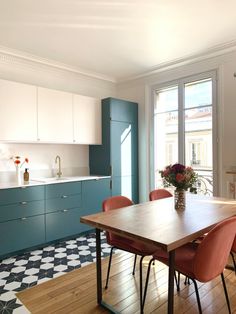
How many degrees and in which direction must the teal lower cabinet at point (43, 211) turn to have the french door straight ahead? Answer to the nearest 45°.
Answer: approximately 45° to its left

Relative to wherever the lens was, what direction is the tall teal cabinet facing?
facing the viewer and to the right of the viewer

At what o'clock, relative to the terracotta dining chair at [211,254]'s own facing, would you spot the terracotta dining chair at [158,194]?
the terracotta dining chair at [158,194] is roughly at 1 o'clock from the terracotta dining chair at [211,254].

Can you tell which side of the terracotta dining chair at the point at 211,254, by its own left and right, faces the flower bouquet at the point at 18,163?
front

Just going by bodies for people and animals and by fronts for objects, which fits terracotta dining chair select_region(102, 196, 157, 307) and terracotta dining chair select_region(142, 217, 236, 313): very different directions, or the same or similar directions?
very different directions

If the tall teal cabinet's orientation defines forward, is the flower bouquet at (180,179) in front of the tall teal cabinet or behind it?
in front

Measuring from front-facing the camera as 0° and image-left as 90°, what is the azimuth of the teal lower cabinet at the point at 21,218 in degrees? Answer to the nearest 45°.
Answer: approximately 315°

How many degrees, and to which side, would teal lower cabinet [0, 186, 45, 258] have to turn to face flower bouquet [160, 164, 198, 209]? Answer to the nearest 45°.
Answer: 0° — it already faces it

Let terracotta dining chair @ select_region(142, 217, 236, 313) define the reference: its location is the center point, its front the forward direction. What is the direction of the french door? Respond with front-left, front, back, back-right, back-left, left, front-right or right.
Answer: front-right

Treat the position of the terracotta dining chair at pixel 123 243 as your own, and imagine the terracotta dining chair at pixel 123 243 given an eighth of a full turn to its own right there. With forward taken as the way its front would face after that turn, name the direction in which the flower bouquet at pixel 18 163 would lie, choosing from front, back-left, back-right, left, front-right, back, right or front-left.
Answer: back-right

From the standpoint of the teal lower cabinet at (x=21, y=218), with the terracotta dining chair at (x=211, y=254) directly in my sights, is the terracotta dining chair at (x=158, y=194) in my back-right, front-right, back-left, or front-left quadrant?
front-left

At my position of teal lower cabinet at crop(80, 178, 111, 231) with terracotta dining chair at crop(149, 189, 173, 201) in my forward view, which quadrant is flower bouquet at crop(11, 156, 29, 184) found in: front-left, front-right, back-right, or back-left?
back-right

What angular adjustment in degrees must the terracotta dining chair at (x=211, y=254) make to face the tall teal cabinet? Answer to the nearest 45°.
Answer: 0° — it already faces it

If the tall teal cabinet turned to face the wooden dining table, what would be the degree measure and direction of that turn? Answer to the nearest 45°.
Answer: approximately 45° to its right

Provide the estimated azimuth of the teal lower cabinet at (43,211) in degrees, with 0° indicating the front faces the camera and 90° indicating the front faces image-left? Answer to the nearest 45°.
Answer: approximately 315°

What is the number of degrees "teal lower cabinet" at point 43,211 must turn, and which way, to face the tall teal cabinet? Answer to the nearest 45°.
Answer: approximately 90° to its left

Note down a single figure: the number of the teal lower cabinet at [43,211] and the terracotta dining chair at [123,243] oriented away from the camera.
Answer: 0

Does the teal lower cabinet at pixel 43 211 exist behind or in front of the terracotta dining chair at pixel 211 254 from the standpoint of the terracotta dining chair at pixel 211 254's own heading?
in front

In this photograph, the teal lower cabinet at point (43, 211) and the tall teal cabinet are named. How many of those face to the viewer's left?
0
